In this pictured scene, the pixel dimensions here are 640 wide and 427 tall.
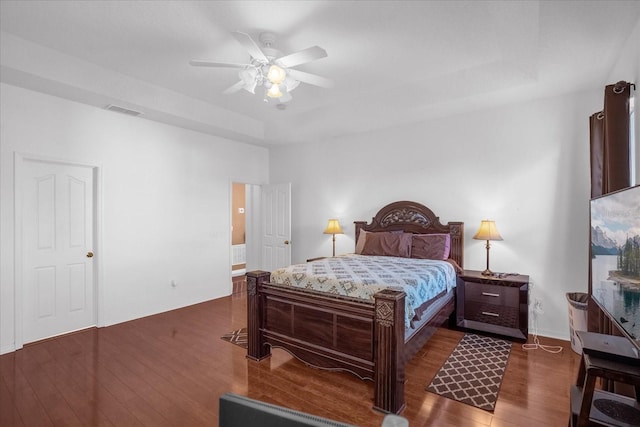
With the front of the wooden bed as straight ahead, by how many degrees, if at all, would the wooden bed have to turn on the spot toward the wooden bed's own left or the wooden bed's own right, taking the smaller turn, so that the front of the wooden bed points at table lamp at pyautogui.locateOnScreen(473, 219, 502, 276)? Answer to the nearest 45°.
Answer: approximately 180°

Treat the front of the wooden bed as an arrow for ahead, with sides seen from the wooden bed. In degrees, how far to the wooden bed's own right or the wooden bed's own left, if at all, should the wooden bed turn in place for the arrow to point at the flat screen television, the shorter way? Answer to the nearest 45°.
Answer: approximately 90° to the wooden bed's own left

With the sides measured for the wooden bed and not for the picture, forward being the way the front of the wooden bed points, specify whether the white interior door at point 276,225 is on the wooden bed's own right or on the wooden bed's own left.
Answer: on the wooden bed's own right

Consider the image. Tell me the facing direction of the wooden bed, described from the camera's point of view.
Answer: facing the viewer and to the left of the viewer

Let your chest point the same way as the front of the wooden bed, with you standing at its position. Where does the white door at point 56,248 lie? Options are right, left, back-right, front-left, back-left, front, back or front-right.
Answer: front-right

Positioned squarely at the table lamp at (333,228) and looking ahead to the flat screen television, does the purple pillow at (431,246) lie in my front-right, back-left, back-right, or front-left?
front-left

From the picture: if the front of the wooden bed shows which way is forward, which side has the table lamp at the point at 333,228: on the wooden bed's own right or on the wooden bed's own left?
on the wooden bed's own right

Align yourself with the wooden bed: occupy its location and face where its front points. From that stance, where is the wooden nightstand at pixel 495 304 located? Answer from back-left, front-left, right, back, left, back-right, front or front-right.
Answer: back
